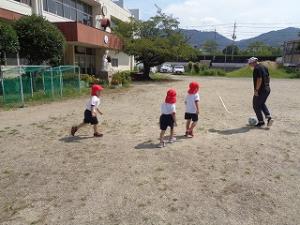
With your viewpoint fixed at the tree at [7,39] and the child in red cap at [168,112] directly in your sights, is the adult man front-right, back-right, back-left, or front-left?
front-left

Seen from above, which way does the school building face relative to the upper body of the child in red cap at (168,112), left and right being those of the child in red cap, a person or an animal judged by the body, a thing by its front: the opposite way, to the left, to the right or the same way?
to the right

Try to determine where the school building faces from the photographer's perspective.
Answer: facing the viewer and to the right of the viewer

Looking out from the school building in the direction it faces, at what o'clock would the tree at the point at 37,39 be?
The tree is roughly at 2 o'clock from the school building.

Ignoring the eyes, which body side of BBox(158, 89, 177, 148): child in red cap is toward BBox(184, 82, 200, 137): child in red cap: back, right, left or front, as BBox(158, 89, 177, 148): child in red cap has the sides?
front

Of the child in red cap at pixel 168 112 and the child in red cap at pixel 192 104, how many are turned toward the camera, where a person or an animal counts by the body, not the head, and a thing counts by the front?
0

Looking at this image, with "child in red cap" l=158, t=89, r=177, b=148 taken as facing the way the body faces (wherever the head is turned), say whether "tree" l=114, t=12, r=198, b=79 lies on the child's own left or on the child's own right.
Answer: on the child's own left

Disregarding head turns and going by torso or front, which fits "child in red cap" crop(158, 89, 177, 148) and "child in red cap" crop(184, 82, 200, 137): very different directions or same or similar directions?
same or similar directions

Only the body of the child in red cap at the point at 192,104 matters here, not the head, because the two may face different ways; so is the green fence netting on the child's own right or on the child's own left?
on the child's own left

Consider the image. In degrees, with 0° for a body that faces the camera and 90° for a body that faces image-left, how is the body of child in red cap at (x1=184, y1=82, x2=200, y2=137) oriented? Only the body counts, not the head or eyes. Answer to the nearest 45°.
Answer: approximately 225°

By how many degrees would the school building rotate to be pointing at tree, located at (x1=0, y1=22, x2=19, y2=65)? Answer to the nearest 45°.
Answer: approximately 45° to its right

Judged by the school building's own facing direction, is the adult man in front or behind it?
in front

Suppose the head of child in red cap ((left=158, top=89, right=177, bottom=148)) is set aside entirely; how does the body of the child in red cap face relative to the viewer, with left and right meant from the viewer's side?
facing away from the viewer and to the right of the viewer

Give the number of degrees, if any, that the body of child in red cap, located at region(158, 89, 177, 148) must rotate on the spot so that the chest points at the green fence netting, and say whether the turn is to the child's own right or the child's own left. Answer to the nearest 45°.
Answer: approximately 90° to the child's own left
